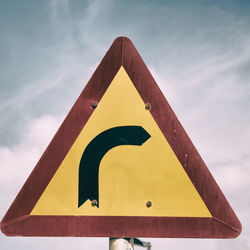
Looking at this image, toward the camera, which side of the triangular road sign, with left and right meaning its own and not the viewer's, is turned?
front
